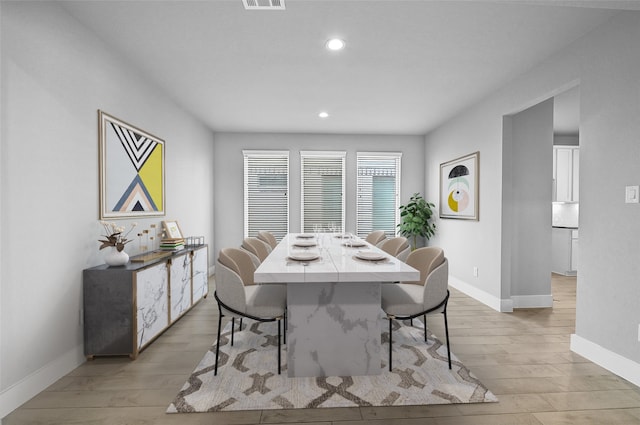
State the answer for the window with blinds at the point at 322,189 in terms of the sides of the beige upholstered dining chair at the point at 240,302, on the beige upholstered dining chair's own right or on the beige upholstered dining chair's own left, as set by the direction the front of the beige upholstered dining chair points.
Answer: on the beige upholstered dining chair's own left

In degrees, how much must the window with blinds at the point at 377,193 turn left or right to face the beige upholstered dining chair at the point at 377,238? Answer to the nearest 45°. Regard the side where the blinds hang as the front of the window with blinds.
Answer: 0° — it already faces it

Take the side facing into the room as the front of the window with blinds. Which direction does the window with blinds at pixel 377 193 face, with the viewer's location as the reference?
facing the viewer

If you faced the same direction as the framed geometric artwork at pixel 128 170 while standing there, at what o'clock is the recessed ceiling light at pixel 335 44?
The recessed ceiling light is roughly at 12 o'clock from the framed geometric artwork.

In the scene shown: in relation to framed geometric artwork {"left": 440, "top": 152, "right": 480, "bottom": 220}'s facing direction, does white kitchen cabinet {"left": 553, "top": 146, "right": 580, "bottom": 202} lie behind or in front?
behind

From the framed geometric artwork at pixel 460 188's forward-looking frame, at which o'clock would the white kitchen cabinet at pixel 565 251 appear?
The white kitchen cabinet is roughly at 6 o'clock from the framed geometric artwork.

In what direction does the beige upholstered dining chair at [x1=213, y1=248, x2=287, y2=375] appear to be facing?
to the viewer's right

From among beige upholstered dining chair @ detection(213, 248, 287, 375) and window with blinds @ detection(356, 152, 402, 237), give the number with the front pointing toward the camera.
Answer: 1

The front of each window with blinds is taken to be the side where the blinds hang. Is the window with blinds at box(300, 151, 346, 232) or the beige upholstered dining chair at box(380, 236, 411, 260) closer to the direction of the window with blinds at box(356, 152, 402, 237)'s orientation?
the beige upholstered dining chair

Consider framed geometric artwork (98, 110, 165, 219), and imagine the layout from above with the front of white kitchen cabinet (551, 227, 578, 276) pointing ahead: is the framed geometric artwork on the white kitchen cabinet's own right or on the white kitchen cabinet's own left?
on the white kitchen cabinet's own right

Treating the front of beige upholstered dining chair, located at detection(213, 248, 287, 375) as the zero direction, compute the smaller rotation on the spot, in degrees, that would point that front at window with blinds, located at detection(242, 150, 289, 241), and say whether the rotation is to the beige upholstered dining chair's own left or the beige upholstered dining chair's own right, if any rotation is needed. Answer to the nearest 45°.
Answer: approximately 90° to the beige upholstered dining chair's own left

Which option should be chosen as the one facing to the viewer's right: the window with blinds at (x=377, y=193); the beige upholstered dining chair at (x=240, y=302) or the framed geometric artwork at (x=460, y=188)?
the beige upholstered dining chair

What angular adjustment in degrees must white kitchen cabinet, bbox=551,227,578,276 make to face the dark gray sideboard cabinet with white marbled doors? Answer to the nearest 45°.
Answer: approximately 90° to its right

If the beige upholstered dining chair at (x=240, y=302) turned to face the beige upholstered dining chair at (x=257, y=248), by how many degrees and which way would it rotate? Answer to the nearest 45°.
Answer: approximately 90° to its left

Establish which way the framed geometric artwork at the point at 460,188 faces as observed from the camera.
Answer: facing the viewer and to the left of the viewer
